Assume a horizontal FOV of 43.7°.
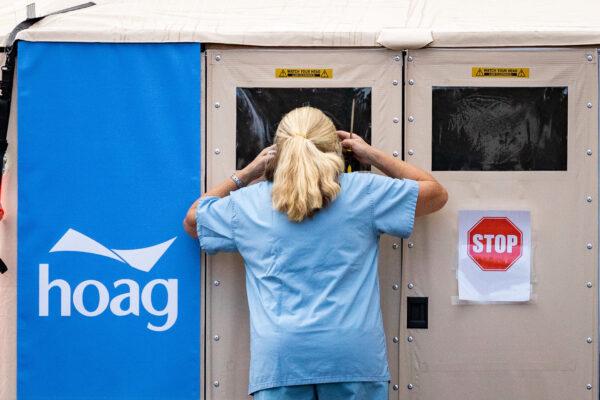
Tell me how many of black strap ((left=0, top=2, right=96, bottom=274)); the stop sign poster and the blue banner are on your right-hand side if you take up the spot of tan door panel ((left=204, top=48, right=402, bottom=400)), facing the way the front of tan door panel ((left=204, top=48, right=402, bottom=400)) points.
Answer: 2

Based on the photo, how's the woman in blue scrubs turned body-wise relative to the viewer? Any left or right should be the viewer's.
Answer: facing away from the viewer

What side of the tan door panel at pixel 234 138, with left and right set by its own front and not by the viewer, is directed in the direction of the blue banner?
right

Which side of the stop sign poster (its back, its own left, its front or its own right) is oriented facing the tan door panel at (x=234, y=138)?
right

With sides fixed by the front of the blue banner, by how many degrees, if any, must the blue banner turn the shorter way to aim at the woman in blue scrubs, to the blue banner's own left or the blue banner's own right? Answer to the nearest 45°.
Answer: approximately 45° to the blue banner's own left

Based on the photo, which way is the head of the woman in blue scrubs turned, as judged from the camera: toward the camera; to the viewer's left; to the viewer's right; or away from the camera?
away from the camera

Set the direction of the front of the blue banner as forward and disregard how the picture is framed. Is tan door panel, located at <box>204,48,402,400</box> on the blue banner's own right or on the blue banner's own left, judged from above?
on the blue banner's own left
